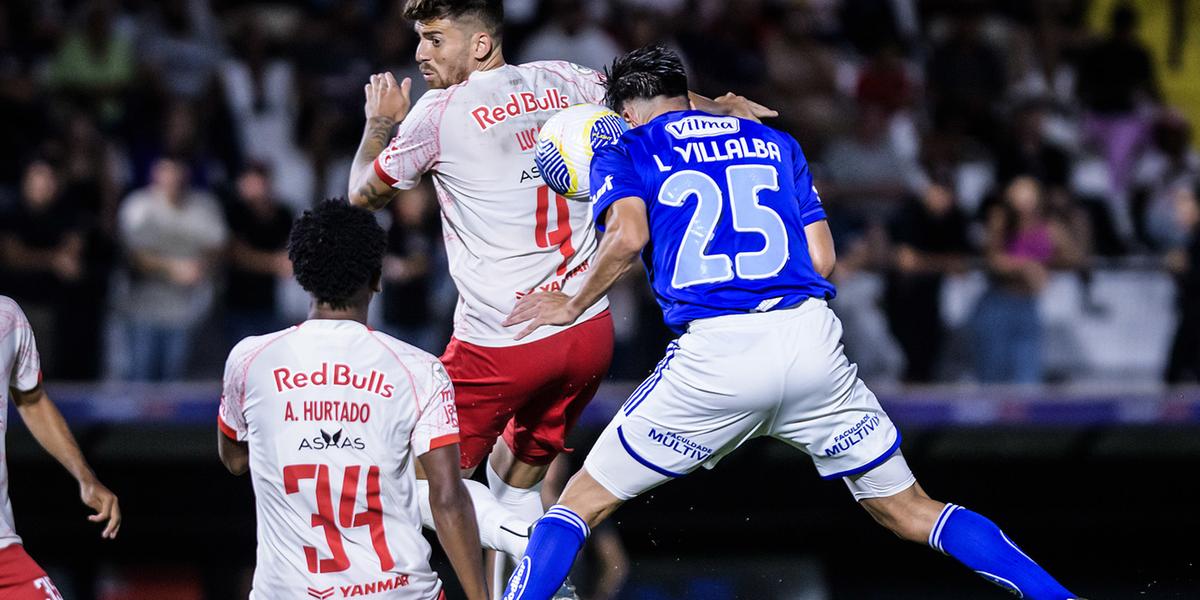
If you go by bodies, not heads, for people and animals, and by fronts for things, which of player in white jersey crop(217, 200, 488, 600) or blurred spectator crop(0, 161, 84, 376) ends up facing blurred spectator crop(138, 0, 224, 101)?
the player in white jersey

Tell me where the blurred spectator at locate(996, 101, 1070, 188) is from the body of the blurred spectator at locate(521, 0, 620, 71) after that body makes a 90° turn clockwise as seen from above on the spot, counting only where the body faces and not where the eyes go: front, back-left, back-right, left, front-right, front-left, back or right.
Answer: back

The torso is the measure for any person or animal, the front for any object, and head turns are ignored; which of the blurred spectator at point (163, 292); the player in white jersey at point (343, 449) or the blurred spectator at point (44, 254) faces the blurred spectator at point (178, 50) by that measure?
the player in white jersey

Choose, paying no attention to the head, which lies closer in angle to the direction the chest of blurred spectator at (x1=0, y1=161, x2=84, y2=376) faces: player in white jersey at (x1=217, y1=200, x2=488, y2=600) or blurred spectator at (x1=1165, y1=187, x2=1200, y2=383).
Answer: the player in white jersey

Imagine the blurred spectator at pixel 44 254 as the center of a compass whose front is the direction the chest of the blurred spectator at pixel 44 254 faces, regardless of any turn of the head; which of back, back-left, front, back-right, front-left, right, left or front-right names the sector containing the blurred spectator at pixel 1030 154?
left

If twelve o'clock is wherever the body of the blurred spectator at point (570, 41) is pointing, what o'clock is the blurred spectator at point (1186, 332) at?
the blurred spectator at point (1186, 332) is roughly at 10 o'clock from the blurred spectator at point (570, 41).

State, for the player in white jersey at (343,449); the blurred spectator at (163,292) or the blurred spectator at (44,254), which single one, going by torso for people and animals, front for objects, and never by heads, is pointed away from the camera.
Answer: the player in white jersey

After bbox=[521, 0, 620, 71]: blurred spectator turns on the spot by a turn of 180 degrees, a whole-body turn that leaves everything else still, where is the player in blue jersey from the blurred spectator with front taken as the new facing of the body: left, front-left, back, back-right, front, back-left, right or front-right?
back

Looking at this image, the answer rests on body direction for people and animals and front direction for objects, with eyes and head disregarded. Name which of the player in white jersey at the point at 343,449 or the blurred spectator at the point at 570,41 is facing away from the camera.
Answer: the player in white jersey

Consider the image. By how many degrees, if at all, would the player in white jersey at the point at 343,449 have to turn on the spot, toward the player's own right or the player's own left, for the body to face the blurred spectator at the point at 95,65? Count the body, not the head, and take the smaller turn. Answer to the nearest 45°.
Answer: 0° — they already face them

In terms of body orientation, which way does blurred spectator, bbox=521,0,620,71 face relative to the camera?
toward the camera

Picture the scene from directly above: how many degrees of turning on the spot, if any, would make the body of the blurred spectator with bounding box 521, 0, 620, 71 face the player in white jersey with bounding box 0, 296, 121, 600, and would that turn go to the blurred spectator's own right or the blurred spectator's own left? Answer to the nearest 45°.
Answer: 0° — they already face them

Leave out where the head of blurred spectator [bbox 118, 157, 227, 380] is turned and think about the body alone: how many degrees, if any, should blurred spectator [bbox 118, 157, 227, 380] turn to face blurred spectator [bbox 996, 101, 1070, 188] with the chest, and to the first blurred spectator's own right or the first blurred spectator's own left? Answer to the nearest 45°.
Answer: approximately 90° to the first blurred spectator's own left

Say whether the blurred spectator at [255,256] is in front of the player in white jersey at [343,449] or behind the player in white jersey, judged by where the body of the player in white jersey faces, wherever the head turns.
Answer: in front

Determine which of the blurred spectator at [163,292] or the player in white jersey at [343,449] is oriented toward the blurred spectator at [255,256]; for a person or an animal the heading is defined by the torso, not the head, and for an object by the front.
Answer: the player in white jersey

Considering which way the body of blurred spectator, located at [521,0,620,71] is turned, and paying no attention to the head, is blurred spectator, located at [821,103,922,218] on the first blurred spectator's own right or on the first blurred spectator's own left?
on the first blurred spectator's own left
